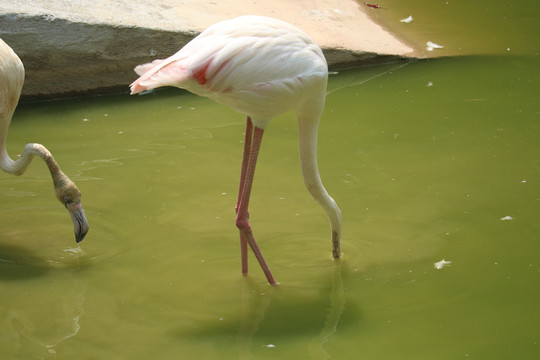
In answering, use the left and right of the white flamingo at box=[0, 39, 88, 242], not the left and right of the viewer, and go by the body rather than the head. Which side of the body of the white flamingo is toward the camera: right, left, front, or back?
right

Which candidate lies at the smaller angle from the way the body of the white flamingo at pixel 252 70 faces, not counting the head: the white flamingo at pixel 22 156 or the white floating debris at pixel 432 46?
the white floating debris

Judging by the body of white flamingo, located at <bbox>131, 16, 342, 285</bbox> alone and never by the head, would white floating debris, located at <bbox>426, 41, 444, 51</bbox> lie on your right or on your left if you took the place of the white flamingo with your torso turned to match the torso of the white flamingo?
on your left

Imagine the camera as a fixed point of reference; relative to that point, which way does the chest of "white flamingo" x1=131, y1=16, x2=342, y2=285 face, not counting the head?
to the viewer's right

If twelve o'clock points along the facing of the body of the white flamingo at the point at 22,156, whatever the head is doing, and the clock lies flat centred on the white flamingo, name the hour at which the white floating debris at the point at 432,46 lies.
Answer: The white floating debris is roughly at 11 o'clock from the white flamingo.

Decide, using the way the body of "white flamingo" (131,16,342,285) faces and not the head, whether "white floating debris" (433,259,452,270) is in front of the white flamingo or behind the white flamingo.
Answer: in front

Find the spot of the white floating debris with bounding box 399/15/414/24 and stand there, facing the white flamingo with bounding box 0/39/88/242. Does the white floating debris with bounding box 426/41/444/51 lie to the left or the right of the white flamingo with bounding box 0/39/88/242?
left
